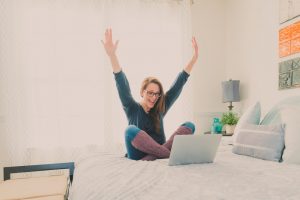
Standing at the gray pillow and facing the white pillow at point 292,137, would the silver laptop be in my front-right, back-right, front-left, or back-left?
back-right

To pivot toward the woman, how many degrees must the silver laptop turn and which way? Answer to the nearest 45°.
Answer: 0° — it already faces them

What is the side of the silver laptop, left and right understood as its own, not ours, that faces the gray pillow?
right

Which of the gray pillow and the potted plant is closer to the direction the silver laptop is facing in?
the potted plant

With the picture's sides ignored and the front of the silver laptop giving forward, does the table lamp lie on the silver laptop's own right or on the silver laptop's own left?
on the silver laptop's own right

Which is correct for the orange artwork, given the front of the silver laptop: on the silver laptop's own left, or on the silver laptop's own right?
on the silver laptop's own right

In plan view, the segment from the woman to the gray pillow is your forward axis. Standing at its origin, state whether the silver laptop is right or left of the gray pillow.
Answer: right

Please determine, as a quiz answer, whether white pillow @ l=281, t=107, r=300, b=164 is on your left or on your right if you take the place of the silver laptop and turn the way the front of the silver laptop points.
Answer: on your right

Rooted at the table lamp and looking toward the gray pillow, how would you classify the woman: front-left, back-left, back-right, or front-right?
front-right

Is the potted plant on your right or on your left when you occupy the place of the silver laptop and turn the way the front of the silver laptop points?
on your right

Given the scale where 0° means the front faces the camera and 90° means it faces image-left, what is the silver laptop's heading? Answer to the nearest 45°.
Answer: approximately 135°
